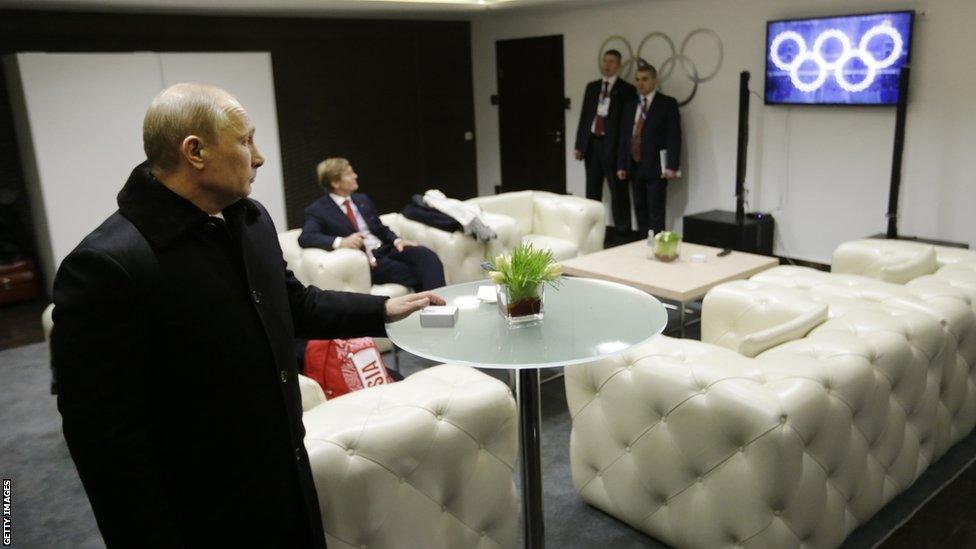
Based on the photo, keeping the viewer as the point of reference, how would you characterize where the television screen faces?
facing the viewer and to the left of the viewer

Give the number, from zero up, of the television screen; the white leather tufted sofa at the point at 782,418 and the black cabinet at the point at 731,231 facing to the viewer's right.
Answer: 0

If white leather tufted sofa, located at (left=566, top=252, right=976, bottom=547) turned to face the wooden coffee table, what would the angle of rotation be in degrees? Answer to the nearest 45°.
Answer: approximately 45° to its right

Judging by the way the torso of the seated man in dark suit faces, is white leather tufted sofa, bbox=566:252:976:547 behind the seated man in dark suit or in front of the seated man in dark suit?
in front

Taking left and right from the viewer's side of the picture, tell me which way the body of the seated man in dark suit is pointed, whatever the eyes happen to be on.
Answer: facing the viewer and to the right of the viewer

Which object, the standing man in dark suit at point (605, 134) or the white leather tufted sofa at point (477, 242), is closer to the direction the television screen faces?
the white leather tufted sofa

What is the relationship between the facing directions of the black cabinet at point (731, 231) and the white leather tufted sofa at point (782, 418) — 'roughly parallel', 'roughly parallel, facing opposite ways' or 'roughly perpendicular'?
roughly perpendicular

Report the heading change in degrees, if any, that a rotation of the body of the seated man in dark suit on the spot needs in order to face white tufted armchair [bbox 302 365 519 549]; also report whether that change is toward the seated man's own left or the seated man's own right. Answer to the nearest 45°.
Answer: approximately 45° to the seated man's own right

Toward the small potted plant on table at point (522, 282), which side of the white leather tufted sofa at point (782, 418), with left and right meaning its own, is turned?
left

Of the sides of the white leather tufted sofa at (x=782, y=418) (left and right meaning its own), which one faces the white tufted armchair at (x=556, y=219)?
front

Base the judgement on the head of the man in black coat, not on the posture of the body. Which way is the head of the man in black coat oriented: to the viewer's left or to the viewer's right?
to the viewer's right

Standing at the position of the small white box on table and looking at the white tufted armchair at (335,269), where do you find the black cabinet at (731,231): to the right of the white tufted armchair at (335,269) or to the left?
right

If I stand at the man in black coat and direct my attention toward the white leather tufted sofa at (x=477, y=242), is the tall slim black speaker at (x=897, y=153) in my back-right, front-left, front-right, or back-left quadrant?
front-right

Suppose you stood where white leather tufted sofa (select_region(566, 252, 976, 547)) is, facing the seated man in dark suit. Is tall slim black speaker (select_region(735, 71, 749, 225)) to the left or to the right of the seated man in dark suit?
right

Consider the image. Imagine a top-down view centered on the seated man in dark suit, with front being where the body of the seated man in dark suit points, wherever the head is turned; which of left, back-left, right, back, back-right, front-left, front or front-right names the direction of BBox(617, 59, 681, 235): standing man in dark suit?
left

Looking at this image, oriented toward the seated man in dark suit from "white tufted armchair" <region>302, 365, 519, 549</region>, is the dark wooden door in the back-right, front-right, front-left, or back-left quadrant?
front-right

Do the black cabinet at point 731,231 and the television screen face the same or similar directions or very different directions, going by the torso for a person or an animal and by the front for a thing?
same or similar directions

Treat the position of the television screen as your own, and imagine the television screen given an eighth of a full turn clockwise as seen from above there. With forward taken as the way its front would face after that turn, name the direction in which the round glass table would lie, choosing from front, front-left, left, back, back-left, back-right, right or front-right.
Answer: left

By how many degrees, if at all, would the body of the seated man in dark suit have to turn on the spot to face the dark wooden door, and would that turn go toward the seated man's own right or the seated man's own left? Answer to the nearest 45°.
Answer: approximately 90° to the seated man's own left
